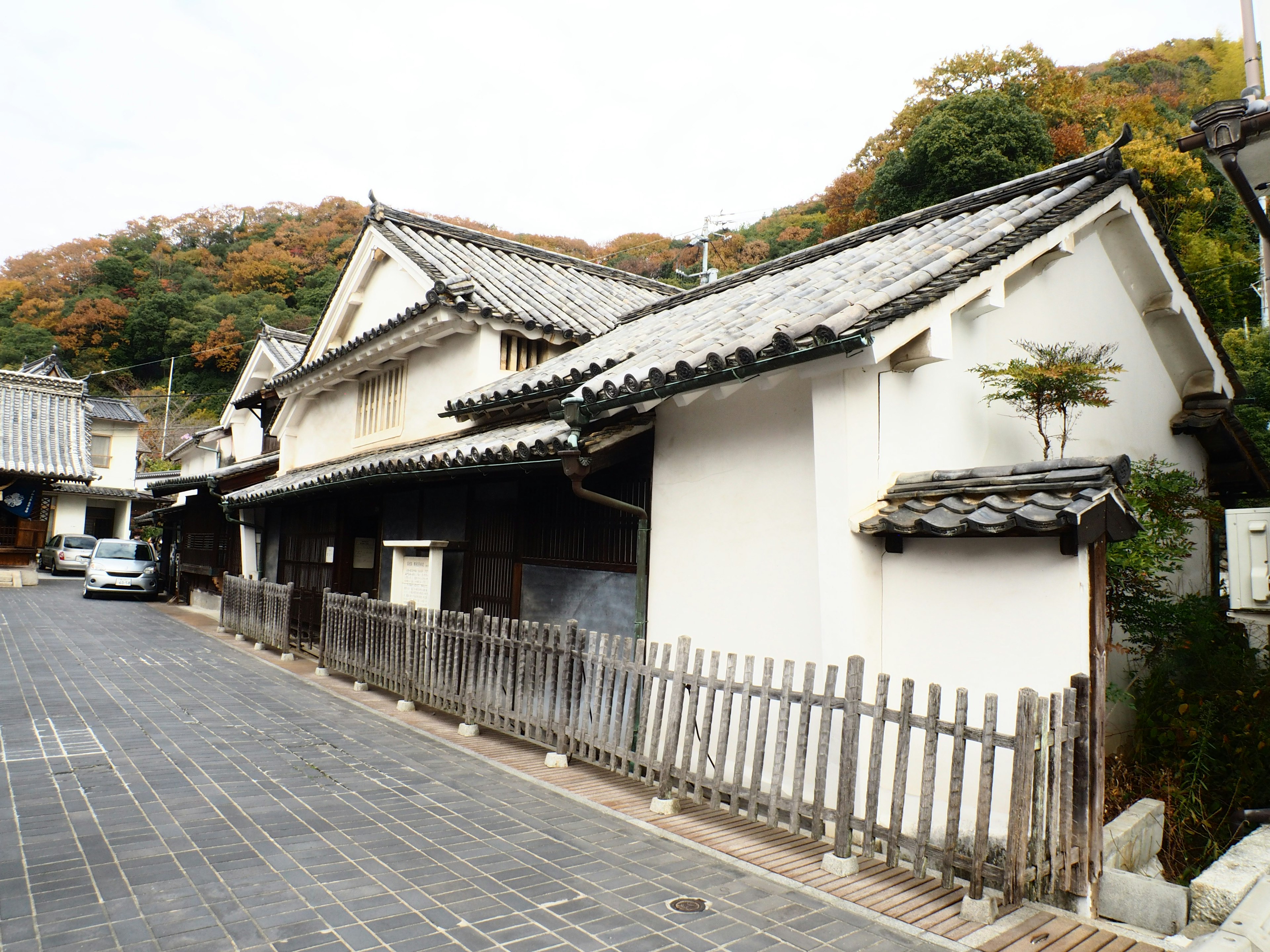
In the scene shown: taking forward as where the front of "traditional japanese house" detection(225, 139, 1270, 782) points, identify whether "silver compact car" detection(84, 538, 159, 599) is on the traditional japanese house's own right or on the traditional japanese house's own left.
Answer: on the traditional japanese house's own right

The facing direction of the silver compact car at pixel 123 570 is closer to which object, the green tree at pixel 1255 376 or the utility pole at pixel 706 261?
the green tree

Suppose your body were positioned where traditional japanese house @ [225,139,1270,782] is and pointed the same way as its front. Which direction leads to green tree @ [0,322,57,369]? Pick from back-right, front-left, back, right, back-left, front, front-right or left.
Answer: right

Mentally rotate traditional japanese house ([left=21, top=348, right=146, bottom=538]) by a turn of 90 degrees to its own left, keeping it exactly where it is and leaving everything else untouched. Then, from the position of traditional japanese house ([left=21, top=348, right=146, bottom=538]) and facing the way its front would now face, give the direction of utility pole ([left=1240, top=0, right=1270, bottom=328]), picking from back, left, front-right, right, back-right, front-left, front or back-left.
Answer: right

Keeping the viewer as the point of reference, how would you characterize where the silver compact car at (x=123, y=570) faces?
facing the viewer

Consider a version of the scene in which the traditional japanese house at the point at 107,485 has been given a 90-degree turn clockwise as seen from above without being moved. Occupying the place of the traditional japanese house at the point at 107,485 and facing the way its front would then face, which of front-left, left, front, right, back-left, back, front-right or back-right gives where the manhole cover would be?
left

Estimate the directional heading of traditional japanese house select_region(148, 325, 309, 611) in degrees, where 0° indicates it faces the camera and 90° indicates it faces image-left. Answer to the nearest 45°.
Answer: approximately 45°

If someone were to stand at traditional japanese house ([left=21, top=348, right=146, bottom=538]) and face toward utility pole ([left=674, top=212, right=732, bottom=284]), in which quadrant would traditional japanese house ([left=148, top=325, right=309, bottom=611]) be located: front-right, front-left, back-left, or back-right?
front-right

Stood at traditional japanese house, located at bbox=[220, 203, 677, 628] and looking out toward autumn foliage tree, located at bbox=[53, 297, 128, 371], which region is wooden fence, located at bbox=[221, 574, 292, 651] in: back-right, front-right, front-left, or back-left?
front-left

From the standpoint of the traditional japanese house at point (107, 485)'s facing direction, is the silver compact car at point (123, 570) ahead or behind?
ahead

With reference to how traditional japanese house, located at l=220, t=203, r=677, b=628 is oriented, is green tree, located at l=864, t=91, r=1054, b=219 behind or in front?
behind

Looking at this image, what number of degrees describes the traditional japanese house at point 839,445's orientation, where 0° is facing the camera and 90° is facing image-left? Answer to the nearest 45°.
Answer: approximately 45°
